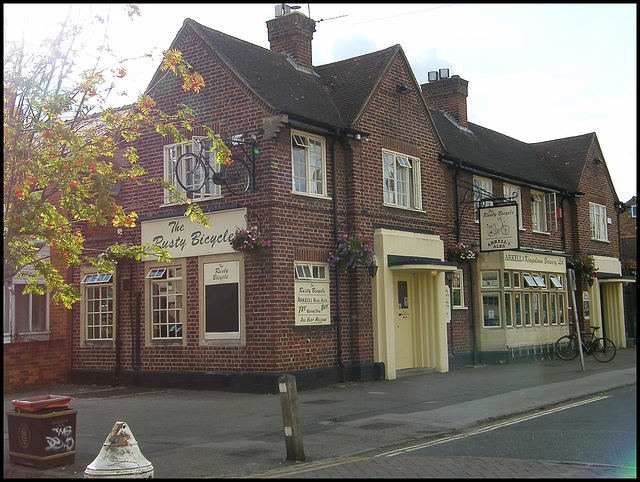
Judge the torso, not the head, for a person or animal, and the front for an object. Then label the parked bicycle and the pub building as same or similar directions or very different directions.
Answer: very different directions

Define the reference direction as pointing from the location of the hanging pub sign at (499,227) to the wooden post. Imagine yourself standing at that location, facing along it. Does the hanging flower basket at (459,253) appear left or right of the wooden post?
right

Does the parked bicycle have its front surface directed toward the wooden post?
no

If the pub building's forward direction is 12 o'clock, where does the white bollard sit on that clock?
The white bollard is roughly at 2 o'clock from the pub building.

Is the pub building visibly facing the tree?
no

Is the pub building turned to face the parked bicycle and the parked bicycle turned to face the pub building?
no

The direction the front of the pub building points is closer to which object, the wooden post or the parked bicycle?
the wooden post

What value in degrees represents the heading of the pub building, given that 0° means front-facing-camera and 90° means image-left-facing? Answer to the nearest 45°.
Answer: approximately 315°

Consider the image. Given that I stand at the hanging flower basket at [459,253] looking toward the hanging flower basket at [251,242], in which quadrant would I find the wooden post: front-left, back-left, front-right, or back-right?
front-left

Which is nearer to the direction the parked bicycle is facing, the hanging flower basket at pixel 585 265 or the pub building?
the pub building

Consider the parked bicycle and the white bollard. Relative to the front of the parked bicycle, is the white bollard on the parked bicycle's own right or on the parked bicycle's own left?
on the parked bicycle's own left

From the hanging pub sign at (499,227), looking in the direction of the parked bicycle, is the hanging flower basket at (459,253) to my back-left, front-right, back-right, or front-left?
back-left
